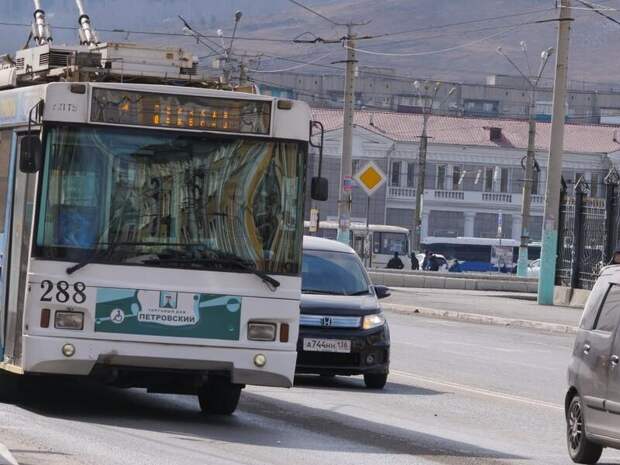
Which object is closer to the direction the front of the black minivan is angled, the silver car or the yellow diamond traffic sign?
the silver car

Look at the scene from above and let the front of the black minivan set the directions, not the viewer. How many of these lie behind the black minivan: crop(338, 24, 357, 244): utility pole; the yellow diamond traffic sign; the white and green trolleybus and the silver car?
2

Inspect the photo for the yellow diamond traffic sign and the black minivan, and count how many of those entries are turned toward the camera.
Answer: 2

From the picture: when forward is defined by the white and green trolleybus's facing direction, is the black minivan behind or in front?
behind

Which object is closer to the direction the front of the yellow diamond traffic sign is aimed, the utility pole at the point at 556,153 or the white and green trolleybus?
the white and green trolleybus

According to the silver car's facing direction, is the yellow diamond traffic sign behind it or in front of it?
behind

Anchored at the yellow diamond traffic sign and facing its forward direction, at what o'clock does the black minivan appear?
The black minivan is roughly at 12 o'clock from the yellow diamond traffic sign.

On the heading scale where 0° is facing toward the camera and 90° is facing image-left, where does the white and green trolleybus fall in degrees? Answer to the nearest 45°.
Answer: approximately 0°

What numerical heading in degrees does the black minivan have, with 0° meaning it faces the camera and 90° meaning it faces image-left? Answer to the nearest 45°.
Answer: approximately 0°

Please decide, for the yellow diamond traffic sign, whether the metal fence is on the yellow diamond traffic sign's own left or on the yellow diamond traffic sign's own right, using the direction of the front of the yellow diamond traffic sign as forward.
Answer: on the yellow diamond traffic sign's own left

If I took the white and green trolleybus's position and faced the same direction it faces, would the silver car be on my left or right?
on my left
